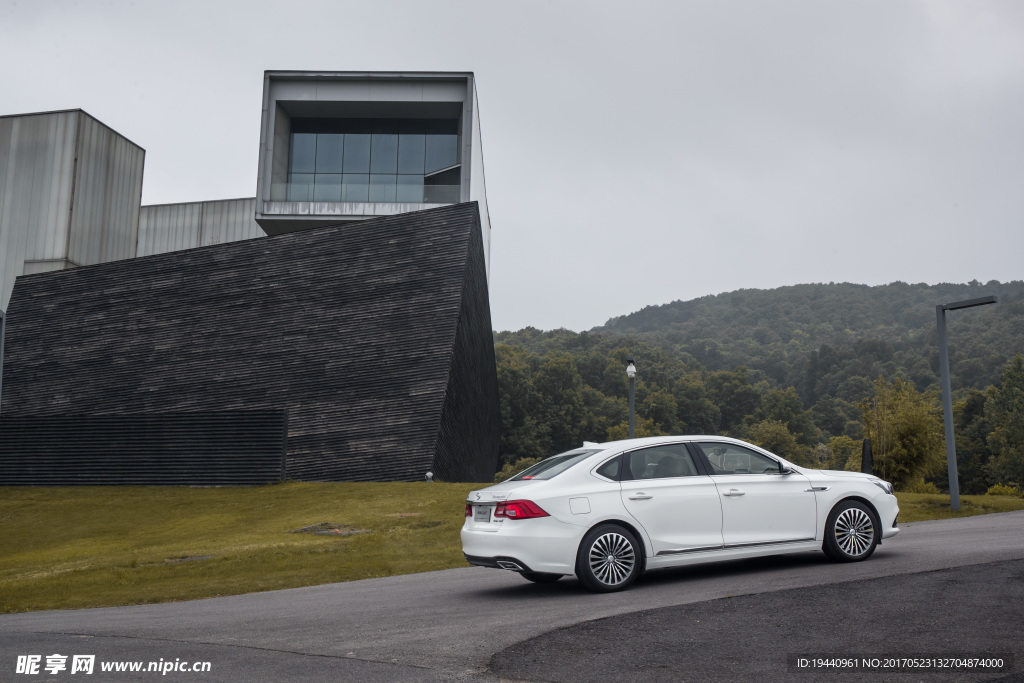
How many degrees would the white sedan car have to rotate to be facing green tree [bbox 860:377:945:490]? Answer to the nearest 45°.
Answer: approximately 45° to its left

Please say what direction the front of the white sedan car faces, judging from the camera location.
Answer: facing away from the viewer and to the right of the viewer

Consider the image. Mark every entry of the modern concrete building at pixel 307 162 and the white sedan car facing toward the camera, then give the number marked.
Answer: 1

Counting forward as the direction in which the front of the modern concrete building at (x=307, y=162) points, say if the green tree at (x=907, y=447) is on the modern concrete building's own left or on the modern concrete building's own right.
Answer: on the modern concrete building's own left

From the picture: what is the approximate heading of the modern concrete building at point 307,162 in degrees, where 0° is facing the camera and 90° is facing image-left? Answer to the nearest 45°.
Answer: approximately 0°

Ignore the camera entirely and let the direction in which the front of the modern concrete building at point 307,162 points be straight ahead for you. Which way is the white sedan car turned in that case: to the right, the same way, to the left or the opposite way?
to the left
